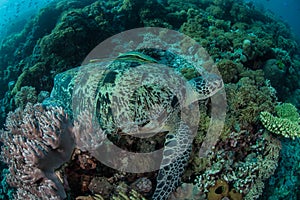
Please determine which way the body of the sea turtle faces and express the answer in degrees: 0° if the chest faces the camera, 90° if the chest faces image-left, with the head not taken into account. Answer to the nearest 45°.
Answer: approximately 270°

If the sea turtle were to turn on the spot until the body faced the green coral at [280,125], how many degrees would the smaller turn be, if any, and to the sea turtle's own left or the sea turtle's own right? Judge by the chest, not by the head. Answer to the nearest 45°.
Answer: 0° — it already faces it

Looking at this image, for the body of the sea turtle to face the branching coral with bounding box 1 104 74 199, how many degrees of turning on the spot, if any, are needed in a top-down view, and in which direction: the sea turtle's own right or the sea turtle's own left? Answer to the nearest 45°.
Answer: approximately 135° to the sea turtle's own right

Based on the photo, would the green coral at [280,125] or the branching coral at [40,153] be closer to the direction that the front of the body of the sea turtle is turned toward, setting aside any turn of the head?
the green coral

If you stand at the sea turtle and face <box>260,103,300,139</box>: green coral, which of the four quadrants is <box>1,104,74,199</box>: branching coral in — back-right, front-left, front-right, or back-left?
back-right

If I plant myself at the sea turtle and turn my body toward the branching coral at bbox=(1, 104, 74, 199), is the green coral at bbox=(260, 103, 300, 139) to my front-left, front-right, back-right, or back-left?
back-left
